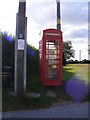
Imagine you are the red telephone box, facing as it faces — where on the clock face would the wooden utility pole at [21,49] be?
The wooden utility pole is roughly at 1 o'clock from the red telephone box.

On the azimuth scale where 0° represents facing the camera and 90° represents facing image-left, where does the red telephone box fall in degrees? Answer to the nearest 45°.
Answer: approximately 0°
